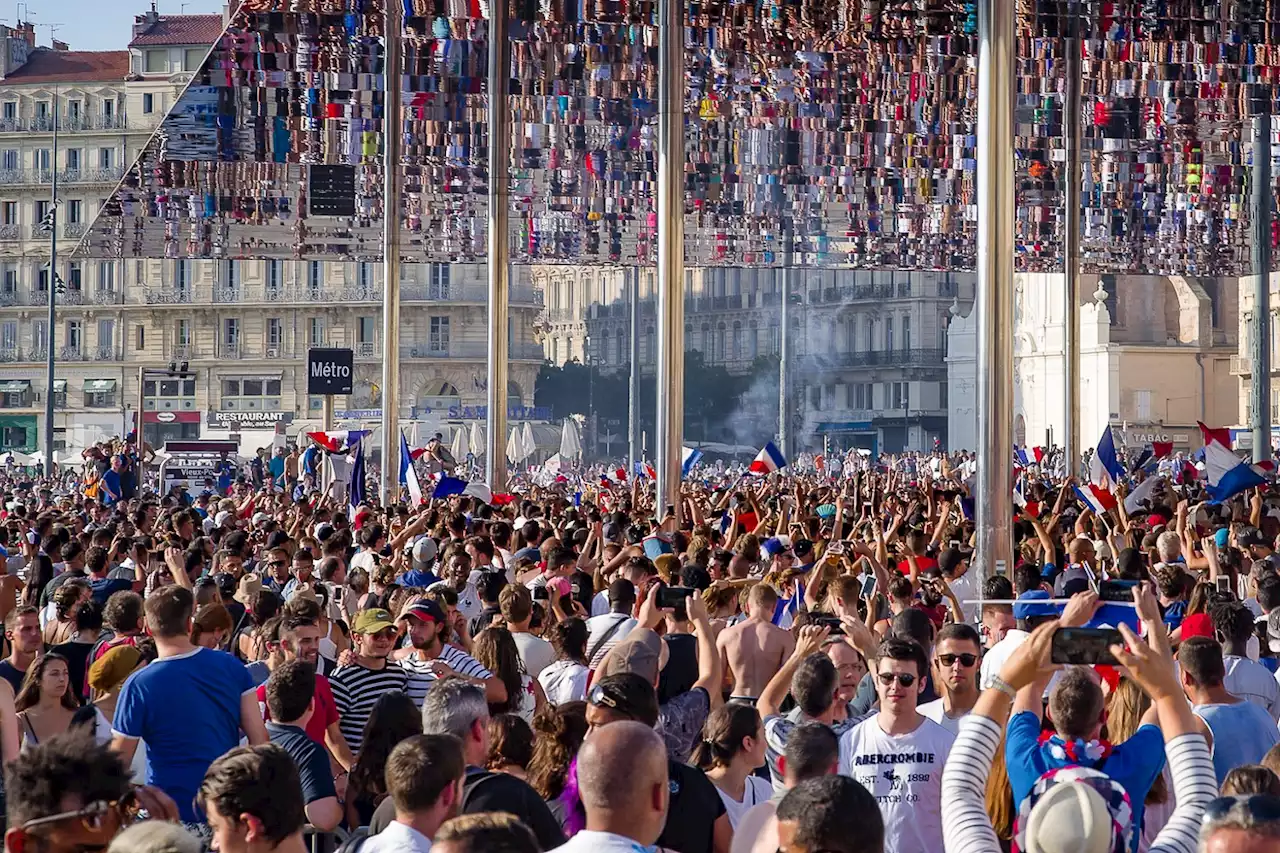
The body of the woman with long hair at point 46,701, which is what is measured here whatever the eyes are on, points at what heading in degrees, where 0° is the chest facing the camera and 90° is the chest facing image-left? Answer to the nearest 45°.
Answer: approximately 315°

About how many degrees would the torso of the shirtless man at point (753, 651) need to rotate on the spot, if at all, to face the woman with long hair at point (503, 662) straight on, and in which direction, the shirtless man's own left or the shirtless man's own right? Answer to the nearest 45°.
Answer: approximately 135° to the shirtless man's own left

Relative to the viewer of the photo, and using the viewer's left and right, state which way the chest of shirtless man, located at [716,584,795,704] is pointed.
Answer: facing away from the viewer

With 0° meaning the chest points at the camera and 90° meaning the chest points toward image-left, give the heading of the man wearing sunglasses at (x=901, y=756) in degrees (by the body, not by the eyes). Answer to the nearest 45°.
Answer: approximately 0°

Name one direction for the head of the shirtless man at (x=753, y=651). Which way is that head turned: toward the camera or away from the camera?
away from the camera

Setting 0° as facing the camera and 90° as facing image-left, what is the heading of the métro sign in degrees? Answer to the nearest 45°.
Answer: approximately 0°

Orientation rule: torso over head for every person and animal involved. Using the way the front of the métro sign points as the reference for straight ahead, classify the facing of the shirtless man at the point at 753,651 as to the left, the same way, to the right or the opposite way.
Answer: the opposite way

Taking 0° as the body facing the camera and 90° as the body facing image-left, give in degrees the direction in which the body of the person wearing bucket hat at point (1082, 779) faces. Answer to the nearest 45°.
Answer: approximately 180°
